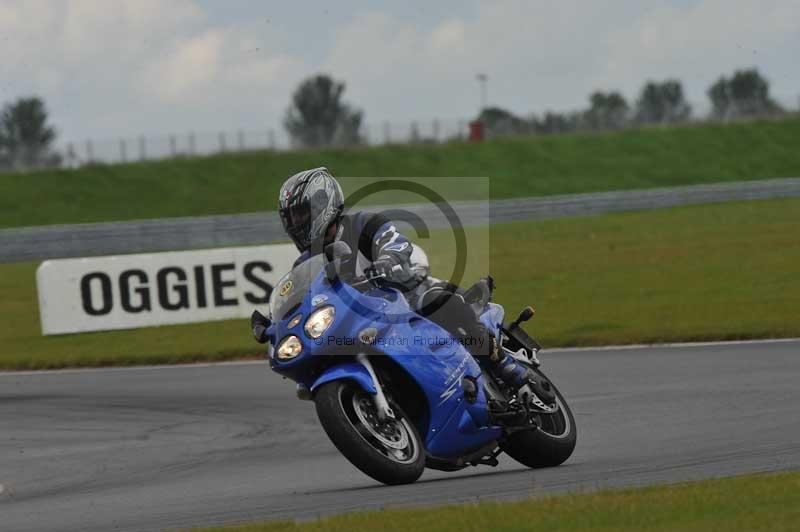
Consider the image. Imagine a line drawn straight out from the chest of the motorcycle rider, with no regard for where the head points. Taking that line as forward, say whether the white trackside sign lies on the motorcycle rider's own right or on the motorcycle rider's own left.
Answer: on the motorcycle rider's own right

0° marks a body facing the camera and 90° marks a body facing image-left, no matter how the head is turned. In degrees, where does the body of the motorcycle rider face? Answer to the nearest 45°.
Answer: approximately 45°

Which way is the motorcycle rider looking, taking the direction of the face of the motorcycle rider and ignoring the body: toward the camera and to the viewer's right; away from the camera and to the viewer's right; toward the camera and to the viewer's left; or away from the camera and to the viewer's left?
toward the camera and to the viewer's left
